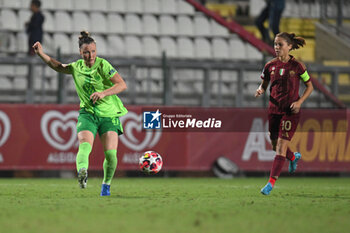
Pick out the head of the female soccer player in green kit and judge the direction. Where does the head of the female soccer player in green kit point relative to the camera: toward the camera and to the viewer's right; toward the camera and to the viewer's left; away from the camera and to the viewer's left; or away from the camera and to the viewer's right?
toward the camera and to the viewer's right

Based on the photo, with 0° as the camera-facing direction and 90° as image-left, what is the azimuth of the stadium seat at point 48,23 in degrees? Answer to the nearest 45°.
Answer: approximately 0°

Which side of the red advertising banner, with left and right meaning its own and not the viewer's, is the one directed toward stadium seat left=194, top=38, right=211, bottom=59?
back

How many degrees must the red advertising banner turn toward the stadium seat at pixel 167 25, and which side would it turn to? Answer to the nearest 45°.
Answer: approximately 180°

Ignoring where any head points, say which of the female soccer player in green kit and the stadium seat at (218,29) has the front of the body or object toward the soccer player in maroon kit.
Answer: the stadium seat

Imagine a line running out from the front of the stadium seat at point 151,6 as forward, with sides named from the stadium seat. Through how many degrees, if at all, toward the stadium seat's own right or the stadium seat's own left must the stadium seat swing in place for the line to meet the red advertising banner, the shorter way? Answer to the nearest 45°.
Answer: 0° — it already faces it

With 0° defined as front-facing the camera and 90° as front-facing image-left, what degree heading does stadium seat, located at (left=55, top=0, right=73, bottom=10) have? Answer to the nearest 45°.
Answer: approximately 0°

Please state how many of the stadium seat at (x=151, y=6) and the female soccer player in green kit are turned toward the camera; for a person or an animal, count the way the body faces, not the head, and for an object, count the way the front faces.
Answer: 2
